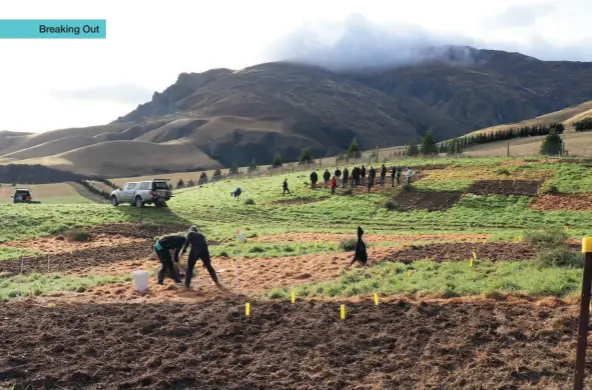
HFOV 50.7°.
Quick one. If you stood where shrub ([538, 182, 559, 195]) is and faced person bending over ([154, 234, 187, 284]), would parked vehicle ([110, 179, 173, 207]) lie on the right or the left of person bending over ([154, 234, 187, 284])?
right

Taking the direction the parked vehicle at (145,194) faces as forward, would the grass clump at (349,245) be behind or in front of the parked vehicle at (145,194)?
behind

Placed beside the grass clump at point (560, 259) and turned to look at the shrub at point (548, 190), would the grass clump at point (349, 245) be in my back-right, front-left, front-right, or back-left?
front-left

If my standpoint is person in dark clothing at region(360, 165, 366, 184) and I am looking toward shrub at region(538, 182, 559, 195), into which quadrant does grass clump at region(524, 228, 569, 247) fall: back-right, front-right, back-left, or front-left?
front-right

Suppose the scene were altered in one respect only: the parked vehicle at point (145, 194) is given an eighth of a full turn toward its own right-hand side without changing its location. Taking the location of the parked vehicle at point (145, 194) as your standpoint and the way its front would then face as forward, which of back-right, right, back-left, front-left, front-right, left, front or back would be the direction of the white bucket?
back

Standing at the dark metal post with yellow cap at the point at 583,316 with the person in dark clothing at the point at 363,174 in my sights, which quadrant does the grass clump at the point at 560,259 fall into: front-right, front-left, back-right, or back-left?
front-right

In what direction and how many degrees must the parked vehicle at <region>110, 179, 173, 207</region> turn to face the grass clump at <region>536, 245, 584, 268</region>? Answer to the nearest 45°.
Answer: approximately 135° to its left

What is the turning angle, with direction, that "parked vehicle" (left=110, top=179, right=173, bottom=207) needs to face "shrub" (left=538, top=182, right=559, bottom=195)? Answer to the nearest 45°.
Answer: approximately 135° to its right

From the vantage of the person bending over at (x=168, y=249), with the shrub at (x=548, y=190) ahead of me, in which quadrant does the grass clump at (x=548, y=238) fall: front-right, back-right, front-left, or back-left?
front-right

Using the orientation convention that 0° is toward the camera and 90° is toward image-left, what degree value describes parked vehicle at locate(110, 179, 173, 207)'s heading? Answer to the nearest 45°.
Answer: approximately 135°

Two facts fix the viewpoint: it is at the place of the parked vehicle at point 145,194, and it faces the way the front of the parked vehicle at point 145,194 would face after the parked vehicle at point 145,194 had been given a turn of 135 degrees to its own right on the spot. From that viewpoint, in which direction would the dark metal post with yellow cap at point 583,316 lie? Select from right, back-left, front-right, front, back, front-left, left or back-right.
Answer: right

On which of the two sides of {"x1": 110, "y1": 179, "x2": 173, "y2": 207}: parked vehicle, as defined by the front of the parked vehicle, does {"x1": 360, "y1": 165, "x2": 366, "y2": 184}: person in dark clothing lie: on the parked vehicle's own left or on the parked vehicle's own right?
on the parked vehicle's own right
